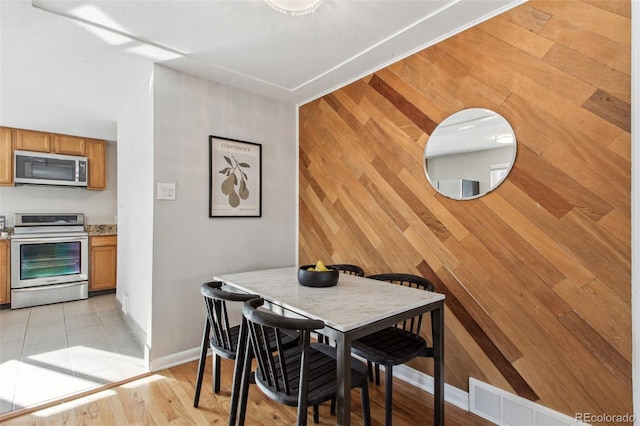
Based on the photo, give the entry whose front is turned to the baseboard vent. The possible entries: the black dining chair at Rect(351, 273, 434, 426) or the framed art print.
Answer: the framed art print

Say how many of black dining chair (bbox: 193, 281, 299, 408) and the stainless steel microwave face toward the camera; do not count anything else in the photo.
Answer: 1

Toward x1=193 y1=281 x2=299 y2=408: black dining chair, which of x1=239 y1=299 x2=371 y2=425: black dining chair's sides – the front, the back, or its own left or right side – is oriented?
left

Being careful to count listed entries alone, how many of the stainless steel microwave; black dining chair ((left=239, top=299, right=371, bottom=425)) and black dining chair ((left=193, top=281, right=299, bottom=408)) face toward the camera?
1

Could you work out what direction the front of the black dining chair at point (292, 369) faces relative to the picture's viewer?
facing away from the viewer and to the right of the viewer

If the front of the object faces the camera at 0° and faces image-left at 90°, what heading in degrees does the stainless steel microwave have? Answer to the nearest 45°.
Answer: approximately 0°

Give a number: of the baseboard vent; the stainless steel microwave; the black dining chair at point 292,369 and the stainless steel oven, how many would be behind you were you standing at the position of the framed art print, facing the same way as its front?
2

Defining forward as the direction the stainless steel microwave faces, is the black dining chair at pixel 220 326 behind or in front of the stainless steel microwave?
in front

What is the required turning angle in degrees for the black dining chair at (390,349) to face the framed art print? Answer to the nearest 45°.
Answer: approximately 90° to its right

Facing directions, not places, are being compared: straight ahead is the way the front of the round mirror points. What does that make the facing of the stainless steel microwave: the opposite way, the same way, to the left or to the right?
to the left

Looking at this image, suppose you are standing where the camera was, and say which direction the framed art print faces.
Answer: facing the viewer and to the right of the viewer

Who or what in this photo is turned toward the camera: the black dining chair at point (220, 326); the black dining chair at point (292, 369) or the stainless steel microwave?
the stainless steel microwave

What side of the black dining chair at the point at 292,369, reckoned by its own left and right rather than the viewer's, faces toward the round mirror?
front

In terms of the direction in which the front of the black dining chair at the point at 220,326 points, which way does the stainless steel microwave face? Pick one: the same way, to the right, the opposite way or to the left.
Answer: to the right

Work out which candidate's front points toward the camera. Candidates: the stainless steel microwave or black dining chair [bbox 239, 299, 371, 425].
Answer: the stainless steel microwave

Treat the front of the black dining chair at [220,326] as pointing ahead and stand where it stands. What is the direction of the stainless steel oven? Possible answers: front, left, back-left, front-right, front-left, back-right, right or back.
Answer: left

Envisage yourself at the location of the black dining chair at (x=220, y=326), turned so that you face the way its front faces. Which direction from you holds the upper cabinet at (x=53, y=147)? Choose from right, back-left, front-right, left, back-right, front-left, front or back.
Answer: left
